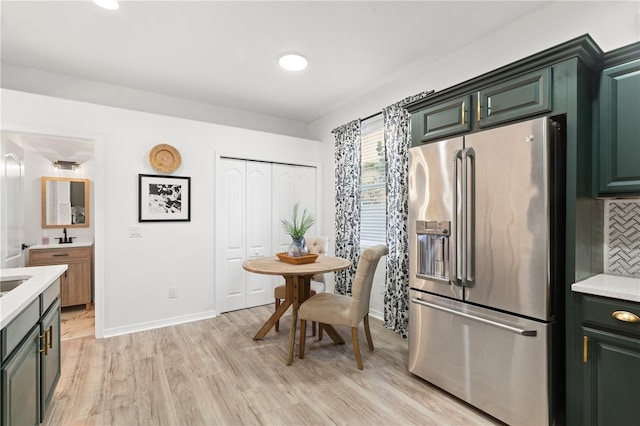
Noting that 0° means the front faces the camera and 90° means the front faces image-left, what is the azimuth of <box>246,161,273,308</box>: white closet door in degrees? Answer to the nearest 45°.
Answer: approximately 315°

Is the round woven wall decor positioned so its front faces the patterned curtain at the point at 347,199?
no

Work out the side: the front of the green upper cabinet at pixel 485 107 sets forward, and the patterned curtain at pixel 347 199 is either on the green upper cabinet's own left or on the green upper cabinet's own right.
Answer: on the green upper cabinet's own right

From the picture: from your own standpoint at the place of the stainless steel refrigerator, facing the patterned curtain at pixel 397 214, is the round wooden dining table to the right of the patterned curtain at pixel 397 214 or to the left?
left

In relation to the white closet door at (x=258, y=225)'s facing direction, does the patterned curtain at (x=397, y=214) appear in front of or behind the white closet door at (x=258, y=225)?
in front

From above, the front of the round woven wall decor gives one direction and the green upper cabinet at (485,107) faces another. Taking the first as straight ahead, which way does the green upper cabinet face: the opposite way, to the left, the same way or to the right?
to the right

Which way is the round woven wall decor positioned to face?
toward the camera

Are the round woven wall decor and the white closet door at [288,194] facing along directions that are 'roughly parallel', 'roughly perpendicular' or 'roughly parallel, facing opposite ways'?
roughly parallel

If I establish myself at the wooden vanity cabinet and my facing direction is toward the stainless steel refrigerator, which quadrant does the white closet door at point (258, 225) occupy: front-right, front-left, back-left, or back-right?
front-left

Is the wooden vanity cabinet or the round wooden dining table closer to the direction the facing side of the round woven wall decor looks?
the round wooden dining table

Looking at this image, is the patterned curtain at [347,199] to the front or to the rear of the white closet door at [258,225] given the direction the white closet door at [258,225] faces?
to the front

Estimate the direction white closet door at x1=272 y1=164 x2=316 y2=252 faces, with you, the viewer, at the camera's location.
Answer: facing the viewer and to the right of the viewer

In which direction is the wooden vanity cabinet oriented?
toward the camera

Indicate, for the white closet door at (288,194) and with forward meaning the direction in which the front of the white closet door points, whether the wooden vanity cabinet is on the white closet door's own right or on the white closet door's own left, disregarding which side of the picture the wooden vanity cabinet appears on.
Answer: on the white closet door's own right

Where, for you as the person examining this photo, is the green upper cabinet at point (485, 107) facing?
facing the viewer and to the left of the viewer

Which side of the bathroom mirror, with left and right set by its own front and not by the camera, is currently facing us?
front

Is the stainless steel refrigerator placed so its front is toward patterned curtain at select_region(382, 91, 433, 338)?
no
